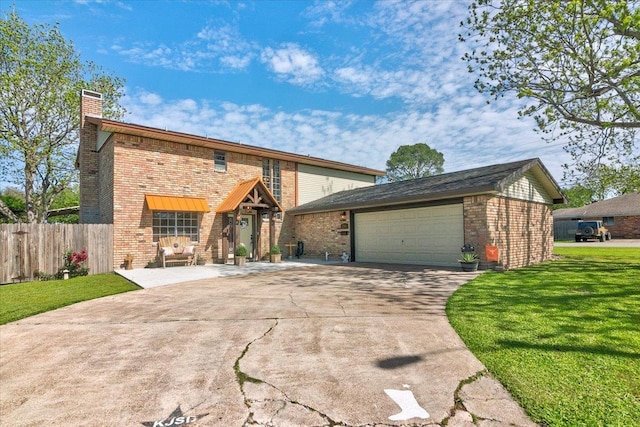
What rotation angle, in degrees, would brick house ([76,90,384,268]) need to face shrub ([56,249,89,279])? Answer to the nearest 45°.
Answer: approximately 90° to its right

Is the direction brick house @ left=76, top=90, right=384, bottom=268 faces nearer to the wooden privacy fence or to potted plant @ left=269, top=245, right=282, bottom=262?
the potted plant

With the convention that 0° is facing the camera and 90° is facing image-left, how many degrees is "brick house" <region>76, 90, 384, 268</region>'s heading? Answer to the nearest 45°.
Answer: approximately 315°

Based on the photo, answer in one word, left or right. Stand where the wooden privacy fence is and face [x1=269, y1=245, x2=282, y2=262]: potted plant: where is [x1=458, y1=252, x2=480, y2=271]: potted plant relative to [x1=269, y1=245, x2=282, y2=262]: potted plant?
right

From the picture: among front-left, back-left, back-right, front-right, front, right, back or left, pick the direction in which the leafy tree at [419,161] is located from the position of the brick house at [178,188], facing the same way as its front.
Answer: left

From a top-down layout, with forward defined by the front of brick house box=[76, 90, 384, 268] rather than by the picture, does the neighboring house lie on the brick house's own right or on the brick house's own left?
on the brick house's own left

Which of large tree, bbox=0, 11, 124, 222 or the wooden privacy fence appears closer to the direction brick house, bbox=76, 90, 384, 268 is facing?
the wooden privacy fence

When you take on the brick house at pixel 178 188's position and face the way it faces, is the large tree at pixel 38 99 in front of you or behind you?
behind

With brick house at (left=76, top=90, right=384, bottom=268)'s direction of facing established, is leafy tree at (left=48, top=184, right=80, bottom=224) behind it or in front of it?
behind

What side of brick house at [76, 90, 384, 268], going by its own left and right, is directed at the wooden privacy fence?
right
